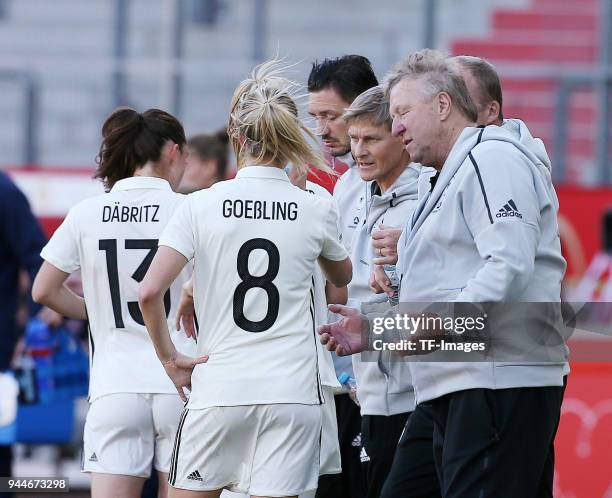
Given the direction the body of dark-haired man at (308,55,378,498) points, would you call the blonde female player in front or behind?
in front

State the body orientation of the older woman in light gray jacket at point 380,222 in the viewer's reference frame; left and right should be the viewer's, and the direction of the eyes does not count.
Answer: facing the viewer and to the left of the viewer

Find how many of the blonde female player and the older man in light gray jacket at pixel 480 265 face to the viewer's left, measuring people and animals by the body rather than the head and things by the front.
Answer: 1

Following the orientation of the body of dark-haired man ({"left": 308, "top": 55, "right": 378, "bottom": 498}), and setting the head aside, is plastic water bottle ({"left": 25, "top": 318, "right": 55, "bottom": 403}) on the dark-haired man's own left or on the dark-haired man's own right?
on the dark-haired man's own right

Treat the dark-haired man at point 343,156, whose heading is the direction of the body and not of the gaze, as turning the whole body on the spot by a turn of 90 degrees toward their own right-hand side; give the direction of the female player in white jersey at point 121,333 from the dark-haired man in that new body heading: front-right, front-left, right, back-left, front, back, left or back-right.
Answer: left

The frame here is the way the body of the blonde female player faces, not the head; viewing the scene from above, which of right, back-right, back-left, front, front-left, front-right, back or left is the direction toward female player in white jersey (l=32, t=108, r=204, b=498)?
front-left

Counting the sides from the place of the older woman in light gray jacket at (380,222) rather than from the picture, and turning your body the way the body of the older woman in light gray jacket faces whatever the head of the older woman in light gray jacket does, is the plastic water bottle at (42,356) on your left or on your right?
on your right

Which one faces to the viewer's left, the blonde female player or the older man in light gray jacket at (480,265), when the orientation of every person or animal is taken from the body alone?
the older man in light gray jacket

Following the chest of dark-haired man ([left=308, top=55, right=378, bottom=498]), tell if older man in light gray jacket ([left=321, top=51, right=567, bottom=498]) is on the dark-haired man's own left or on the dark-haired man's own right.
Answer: on the dark-haired man's own left

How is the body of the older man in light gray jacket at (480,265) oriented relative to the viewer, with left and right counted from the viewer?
facing to the left of the viewer

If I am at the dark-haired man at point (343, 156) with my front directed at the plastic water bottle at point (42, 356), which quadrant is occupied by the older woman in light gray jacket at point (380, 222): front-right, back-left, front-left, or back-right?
back-left

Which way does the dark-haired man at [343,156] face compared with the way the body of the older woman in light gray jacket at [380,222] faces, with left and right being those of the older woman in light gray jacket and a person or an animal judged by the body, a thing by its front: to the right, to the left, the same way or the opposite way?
the same way

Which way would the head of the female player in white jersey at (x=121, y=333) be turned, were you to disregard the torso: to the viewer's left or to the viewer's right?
to the viewer's right

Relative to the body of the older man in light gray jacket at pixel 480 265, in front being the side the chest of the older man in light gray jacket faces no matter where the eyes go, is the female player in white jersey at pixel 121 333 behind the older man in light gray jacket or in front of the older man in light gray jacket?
in front

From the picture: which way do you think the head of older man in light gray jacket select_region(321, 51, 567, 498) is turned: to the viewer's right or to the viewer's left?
to the viewer's left

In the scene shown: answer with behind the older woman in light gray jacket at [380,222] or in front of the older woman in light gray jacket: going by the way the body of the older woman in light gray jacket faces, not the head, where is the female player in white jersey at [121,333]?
in front

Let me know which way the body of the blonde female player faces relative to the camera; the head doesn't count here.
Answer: away from the camera

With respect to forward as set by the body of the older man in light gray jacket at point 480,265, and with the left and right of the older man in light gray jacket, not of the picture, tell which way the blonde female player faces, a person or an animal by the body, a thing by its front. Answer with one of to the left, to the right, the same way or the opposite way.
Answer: to the right
